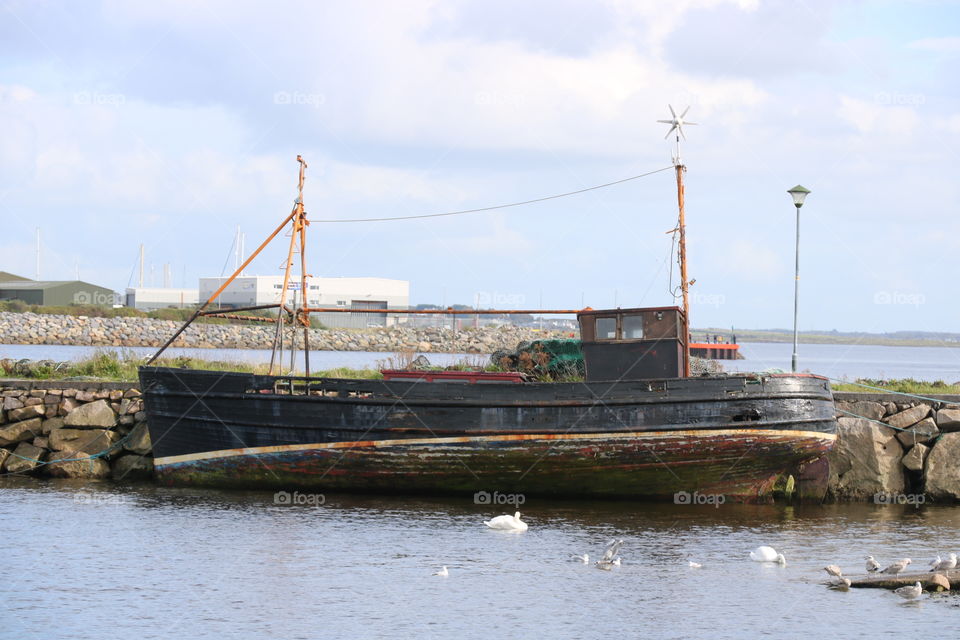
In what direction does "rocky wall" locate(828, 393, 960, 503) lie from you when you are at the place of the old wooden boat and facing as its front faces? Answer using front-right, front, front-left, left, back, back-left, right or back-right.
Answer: back

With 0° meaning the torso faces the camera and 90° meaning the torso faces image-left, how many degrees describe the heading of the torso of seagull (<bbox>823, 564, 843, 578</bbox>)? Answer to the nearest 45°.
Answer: approximately 90°

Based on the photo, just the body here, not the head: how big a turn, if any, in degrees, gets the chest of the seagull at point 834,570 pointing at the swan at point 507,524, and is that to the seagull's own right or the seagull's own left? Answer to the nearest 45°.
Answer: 0° — it already faces it

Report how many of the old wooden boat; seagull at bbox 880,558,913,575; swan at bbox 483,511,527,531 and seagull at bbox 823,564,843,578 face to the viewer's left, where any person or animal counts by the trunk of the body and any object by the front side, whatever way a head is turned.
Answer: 2

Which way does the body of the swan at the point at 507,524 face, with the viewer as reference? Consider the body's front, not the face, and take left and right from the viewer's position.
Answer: facing to the right of the viewer

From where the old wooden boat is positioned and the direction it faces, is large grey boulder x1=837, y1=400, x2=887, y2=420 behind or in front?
behind

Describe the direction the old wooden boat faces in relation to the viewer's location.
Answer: facing to the left of the viewer
